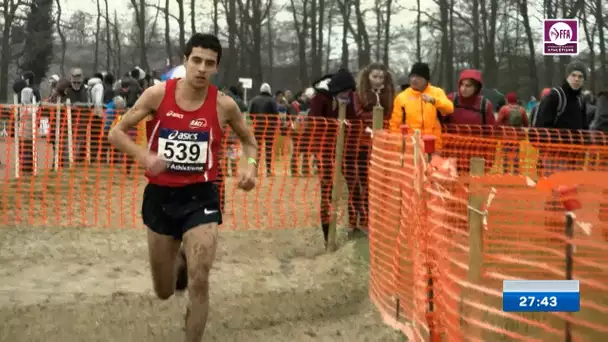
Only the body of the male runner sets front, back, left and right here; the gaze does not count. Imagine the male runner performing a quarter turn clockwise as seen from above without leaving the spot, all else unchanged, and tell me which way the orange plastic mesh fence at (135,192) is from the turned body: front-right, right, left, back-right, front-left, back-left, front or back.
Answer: right

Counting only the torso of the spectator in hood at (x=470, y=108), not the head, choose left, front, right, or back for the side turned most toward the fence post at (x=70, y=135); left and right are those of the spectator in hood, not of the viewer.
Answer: right

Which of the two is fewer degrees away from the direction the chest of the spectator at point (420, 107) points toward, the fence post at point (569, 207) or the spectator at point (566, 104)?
the fence post

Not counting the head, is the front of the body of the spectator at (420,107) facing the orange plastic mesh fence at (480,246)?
yes

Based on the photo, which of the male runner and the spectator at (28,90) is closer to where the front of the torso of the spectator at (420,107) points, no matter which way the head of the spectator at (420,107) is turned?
the male runner

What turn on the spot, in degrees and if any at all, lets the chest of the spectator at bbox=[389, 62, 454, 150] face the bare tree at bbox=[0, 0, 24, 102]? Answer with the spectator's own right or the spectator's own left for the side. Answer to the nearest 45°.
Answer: approximately 135° to the spectator's own right

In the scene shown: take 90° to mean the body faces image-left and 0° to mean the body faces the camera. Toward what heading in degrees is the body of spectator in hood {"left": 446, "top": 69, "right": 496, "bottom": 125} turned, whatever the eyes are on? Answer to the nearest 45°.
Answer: approximately 45°
